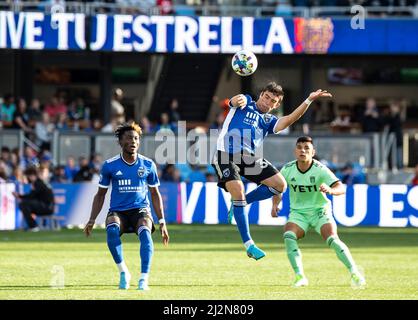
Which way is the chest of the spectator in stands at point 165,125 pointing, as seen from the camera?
toward the camera

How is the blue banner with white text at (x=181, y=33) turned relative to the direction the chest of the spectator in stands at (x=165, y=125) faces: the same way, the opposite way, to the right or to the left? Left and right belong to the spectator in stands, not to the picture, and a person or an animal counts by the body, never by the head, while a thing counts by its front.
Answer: the same way

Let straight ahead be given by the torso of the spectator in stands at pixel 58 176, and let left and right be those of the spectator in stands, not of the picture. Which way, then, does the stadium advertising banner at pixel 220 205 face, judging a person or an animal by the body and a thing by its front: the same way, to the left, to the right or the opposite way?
the same way

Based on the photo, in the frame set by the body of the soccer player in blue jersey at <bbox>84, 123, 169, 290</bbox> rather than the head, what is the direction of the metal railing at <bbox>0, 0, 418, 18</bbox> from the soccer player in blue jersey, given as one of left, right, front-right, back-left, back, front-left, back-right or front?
back

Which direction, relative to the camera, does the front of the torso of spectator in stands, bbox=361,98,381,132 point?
toward the camera

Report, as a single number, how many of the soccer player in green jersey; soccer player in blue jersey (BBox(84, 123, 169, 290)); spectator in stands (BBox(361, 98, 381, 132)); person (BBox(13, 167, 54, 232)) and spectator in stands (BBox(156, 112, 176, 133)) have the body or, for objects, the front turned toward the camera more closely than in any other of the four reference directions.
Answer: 4

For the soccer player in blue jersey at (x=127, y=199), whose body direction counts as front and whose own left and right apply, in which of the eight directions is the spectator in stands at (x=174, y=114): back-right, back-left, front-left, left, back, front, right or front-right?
back

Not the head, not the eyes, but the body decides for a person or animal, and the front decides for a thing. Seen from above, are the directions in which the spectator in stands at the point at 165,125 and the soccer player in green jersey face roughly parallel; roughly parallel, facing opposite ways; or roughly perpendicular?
roughly parallel

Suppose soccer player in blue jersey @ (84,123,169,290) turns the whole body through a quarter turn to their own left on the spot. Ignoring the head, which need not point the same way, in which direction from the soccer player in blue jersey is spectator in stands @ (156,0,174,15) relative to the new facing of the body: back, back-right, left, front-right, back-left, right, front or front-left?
left

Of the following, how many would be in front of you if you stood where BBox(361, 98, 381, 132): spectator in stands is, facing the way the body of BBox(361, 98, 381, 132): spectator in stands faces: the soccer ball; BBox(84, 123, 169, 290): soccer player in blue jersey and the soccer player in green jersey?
3

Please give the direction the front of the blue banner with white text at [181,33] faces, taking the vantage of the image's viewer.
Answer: facing the viewer

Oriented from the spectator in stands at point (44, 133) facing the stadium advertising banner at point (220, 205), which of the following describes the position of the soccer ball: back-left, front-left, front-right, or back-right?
front-right

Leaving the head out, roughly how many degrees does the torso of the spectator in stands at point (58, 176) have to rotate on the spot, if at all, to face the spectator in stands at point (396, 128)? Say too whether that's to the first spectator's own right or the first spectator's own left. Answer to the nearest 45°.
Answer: approximately 90° to the first spectator's own left

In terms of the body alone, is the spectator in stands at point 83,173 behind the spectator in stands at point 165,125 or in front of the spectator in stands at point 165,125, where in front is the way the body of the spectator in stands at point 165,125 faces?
in front
